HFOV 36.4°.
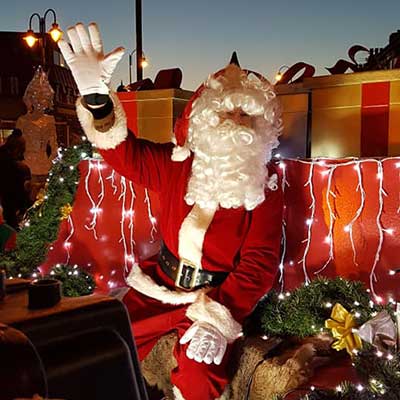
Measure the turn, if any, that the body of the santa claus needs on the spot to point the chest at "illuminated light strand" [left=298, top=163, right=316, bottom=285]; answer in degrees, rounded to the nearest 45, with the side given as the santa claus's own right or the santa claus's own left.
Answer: approximately 135° to the santa claus's own left

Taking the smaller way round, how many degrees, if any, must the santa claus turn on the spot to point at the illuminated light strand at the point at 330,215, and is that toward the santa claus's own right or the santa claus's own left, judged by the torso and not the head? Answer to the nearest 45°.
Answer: approximately 135° to the santa claus's own left

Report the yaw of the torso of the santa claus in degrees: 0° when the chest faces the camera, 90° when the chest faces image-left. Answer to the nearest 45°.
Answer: approximately 0°

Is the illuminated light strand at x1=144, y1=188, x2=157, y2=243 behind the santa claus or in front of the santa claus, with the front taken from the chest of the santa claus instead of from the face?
behind

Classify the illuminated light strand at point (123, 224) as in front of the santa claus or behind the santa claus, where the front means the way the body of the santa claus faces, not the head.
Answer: behind

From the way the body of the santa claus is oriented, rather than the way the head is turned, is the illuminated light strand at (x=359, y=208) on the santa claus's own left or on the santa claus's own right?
on the santa claus's own left

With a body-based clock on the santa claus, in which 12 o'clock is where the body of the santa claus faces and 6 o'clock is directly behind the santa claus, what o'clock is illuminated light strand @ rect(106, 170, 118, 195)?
The illuminated light strand is roughly at 5 o'clock from the santa claus.
